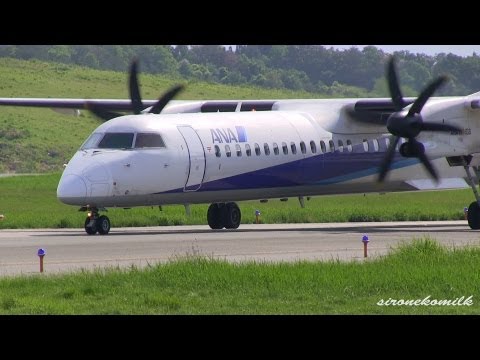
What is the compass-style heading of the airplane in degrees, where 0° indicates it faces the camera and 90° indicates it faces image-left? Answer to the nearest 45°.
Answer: approximately 45°
